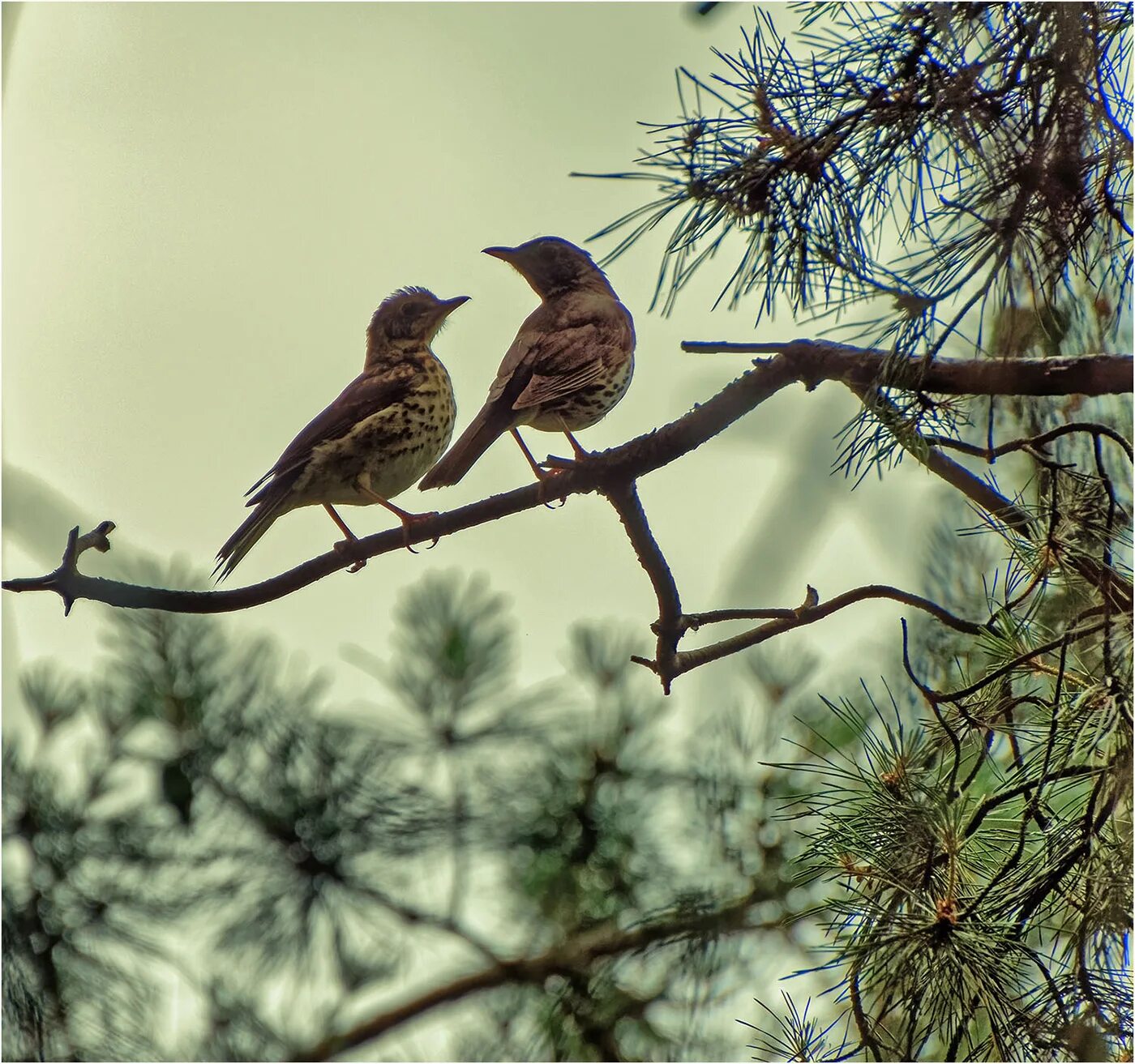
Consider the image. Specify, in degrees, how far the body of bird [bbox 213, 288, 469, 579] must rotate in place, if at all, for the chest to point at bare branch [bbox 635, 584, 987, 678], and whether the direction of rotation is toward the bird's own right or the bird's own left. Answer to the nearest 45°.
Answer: approximately 45° to the bird's own right

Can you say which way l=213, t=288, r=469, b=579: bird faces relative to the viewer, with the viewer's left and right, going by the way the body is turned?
facing to the right of the viewer
